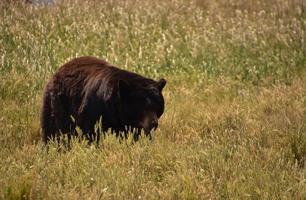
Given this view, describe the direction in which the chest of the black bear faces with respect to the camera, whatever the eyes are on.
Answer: to the viewer's right
